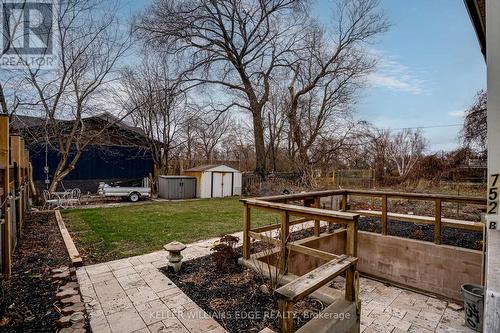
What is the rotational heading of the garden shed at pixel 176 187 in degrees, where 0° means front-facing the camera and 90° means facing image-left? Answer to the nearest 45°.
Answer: approximately 0°

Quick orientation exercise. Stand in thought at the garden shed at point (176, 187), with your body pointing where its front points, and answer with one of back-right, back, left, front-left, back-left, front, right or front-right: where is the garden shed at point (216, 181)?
left

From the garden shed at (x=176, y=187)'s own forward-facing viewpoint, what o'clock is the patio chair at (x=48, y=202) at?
The patio chair is roughly at 2 o'clock from the garden shed.

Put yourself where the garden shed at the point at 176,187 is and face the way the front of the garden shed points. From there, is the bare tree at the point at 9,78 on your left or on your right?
on your right

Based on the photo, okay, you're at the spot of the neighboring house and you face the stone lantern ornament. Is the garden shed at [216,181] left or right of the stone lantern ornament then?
left

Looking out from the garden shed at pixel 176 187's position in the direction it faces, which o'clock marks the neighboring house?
The neighboring house is roughly at 4 o'clock from the garden shed.

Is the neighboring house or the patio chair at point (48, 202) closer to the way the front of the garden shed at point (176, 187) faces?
the patio chair

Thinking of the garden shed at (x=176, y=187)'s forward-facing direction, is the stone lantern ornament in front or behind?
in front

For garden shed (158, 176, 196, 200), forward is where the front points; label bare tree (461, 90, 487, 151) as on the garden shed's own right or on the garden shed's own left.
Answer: on the garden shed's own left
